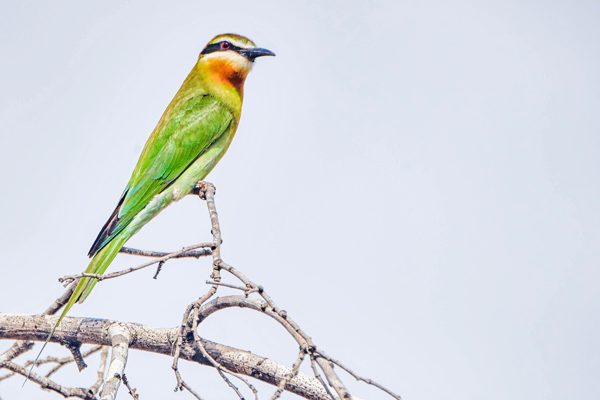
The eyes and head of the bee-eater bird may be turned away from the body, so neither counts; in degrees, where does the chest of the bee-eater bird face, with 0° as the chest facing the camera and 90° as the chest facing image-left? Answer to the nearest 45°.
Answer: approximately 270°
